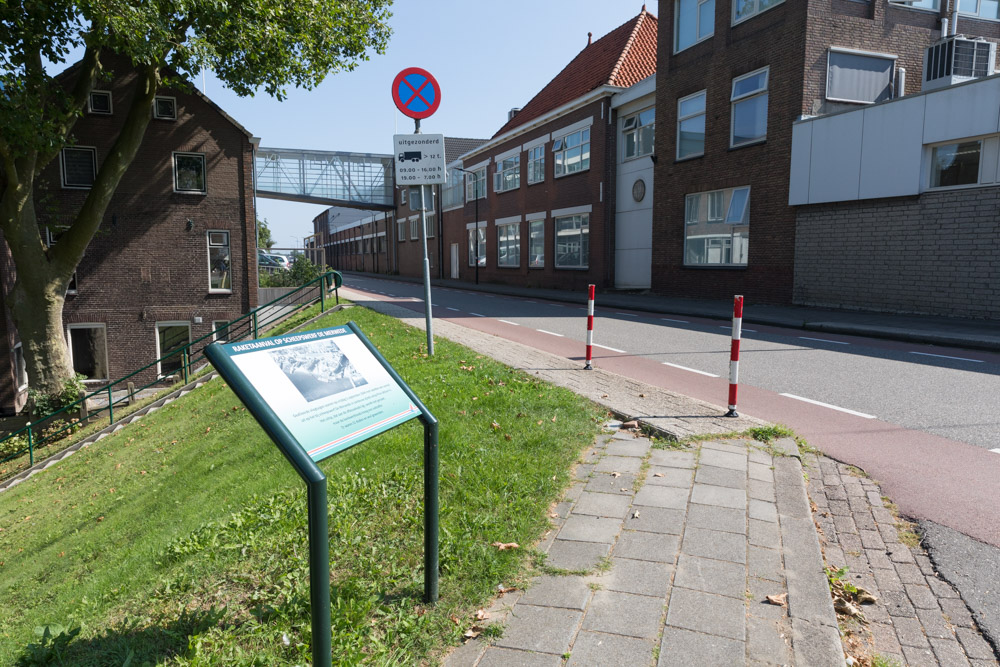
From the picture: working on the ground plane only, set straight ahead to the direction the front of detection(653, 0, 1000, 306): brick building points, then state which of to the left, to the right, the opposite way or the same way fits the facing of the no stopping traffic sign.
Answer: to the left

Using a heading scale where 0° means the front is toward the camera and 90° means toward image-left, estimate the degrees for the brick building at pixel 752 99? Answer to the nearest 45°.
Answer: approximately 45°

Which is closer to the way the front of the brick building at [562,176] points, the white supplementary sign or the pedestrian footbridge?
the white supplementary sign

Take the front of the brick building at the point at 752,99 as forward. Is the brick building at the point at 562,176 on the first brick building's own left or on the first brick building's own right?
on the first brick building's own right

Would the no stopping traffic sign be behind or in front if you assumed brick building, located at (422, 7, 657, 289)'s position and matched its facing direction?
in front

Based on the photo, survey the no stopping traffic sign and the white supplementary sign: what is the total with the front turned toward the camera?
2

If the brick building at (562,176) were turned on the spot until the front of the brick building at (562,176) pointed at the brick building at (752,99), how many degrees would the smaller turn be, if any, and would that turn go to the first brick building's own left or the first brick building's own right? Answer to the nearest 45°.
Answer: approximately 90° to the first brick building's own left

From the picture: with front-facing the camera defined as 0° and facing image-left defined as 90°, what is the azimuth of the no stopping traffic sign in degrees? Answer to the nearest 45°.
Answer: approximately 0°

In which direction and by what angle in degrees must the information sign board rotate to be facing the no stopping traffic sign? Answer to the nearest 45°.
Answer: approximately 135° to its left

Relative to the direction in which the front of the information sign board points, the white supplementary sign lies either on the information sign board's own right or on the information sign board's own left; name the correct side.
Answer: on the information sign board's own left

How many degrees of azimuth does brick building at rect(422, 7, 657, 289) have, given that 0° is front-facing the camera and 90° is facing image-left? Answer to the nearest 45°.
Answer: approximately 45°

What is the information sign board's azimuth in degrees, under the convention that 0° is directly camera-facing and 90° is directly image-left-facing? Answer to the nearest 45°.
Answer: approximately 315°

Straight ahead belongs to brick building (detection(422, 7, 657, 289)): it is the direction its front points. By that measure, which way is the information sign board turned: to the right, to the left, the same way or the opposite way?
to the left

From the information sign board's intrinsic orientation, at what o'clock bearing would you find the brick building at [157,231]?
The brick building is roughly at 7 o'clock from the information sign board.

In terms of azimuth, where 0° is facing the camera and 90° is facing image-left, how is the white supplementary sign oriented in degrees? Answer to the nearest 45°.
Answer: approximately 0°

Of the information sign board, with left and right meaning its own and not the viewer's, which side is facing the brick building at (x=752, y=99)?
left

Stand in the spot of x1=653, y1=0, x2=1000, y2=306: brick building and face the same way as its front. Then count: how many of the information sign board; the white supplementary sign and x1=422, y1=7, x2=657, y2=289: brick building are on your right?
1
